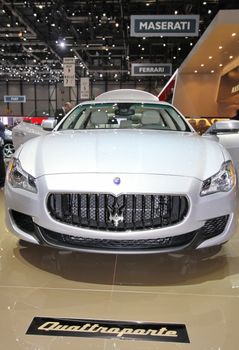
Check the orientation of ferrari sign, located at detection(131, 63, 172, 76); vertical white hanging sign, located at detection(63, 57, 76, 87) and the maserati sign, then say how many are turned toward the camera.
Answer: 3

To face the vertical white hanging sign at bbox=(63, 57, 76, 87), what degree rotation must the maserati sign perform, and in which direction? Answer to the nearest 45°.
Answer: approximately 135° to its right

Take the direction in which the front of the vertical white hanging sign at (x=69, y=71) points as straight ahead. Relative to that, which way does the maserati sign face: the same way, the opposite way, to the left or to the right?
the same way

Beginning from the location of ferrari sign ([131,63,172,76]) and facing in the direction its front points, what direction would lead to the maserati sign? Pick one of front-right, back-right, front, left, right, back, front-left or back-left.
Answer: front

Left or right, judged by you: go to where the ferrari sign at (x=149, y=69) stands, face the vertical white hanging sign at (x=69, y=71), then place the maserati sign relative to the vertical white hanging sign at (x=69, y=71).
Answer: left

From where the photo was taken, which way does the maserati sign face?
toward the camera

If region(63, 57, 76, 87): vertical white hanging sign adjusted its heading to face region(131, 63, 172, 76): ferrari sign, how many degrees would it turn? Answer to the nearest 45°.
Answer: approximately 135° to its left

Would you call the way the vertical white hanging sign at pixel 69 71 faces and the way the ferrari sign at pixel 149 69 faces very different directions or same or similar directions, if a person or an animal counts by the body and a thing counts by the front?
same or similar directions

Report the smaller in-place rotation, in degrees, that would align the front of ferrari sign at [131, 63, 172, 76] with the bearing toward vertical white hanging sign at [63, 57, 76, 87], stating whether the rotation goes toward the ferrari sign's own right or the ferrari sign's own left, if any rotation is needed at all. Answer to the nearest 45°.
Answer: approximately 45° to the ferrari sign's own right

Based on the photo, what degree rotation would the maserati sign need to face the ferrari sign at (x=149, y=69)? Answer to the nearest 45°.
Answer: approximately 180°

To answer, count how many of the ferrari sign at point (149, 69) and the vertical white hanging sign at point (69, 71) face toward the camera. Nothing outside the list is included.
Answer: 2
